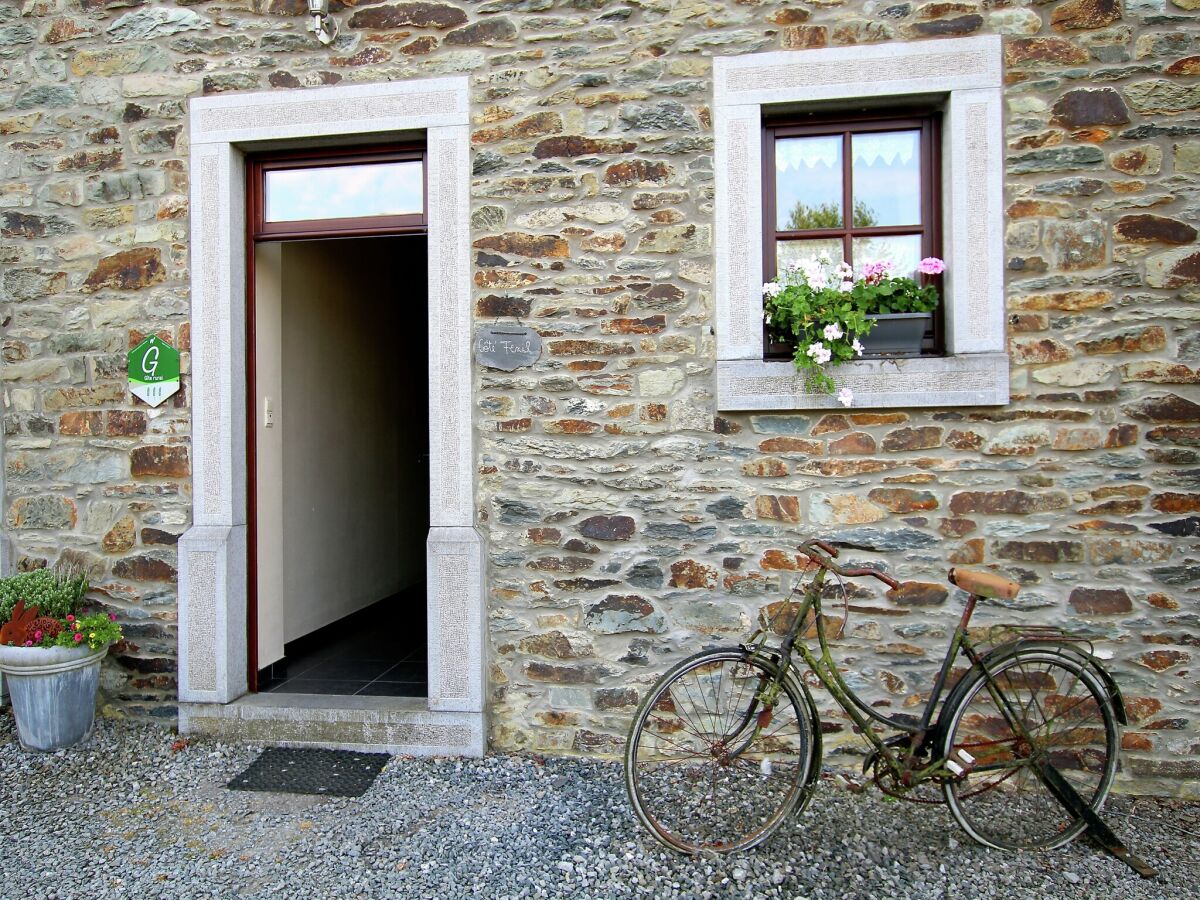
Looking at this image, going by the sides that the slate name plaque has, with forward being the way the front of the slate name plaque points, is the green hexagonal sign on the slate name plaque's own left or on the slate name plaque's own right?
on the slate name plaque's own right

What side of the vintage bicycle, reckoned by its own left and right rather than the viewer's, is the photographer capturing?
left

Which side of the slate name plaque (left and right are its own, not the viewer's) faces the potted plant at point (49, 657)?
right

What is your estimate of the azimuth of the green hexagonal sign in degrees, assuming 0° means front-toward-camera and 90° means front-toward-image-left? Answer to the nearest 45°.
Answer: approximately 0°

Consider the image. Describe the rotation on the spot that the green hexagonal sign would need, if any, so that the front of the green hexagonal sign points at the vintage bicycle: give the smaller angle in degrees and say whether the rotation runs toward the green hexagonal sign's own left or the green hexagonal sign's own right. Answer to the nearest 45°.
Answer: approximately 45° to the green hexagonal sign's own left
